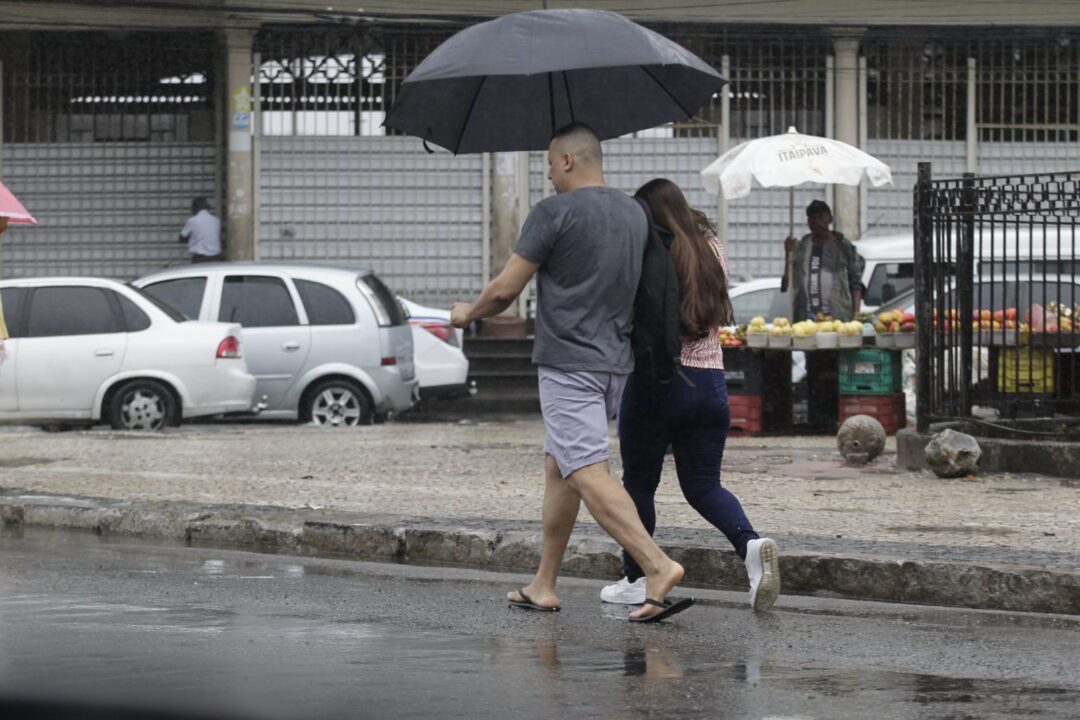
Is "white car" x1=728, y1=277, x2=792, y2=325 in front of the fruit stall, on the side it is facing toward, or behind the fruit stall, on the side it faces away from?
behind

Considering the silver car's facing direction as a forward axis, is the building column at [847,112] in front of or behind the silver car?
behind

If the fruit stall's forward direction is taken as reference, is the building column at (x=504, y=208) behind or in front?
behind

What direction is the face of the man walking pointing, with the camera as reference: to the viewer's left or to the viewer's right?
to the viewer's left

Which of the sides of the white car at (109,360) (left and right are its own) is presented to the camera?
left

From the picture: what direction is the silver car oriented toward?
to the viewer's left
